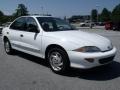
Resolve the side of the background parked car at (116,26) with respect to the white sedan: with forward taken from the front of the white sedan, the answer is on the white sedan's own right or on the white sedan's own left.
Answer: on the white sedan's own left

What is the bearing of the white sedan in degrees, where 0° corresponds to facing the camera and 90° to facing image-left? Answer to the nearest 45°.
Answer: approximately 315°
